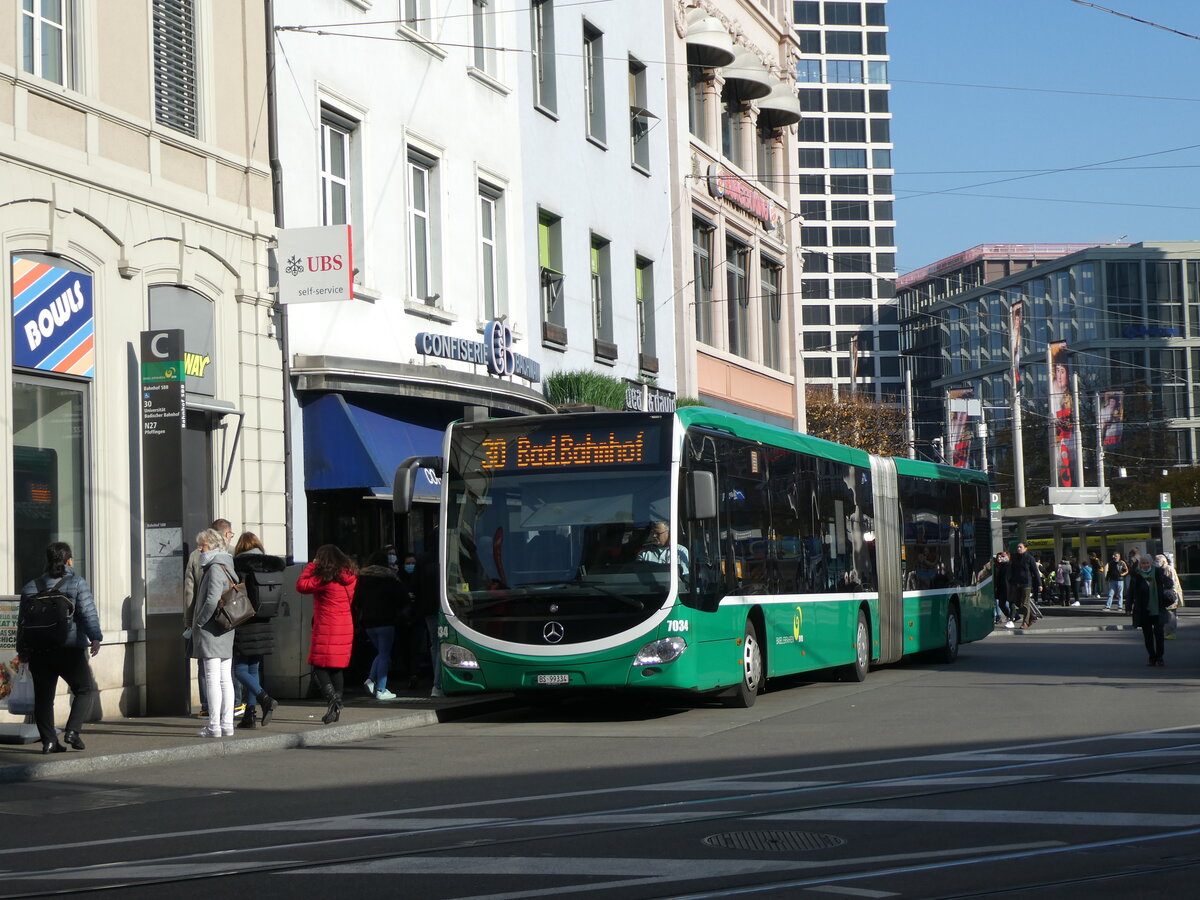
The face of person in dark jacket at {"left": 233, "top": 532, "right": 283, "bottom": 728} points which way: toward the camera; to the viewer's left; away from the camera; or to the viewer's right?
away from the camera

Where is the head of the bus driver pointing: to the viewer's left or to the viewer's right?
to the viewer's left

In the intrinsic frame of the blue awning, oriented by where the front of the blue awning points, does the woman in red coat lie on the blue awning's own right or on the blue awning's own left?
on the blue awning's own right

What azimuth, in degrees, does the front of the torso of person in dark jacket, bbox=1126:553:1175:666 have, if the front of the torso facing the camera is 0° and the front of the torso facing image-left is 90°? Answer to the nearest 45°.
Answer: approximately 0°

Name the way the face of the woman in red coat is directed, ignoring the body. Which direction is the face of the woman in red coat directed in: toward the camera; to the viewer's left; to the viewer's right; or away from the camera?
away from the camera

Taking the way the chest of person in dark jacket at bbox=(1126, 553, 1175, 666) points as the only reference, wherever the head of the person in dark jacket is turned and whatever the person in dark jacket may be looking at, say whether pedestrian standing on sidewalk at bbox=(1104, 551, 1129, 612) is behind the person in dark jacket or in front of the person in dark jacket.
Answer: behind

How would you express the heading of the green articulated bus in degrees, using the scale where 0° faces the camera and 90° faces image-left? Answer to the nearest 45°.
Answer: approximately 45°

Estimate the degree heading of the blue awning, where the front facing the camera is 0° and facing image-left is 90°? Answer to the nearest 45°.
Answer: approximately 315°

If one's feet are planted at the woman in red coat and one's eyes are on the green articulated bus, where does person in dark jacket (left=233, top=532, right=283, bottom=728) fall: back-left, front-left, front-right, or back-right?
back-left

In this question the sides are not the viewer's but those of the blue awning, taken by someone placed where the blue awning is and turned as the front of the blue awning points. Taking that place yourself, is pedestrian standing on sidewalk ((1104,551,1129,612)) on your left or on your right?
on your left

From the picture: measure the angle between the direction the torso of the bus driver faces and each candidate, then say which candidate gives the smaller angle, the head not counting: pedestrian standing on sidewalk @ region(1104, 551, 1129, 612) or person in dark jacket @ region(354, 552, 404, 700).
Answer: the person in dark jacket
